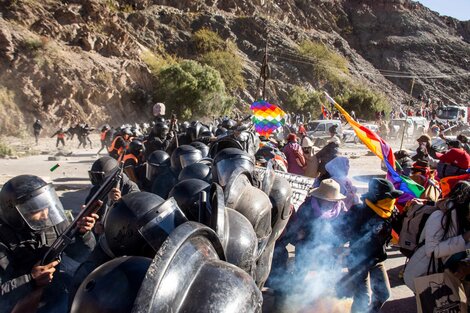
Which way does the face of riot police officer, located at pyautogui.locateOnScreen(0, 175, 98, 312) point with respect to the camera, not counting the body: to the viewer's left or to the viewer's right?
to the viewer's right
